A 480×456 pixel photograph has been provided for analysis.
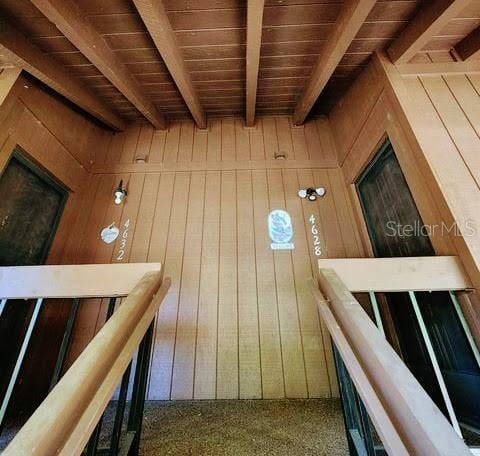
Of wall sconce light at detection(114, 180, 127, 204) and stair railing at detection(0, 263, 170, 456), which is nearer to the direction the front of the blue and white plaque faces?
the stair railing

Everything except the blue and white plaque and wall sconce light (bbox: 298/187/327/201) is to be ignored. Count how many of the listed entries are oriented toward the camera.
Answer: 2

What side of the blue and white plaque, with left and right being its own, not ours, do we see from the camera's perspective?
front

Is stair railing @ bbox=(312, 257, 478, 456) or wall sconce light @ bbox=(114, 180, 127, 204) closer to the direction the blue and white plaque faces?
the stair railing

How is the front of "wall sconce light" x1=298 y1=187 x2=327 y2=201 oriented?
toward the camera

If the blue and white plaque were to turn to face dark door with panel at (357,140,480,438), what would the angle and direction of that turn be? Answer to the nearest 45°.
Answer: approximately 90° to its left

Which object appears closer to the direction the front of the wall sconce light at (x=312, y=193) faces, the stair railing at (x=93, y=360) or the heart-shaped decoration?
the stair railing

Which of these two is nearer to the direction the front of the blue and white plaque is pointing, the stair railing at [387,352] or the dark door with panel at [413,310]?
the stair railing

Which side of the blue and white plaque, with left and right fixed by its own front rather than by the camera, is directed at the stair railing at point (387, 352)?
front

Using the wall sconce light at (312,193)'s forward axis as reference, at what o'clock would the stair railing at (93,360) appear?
The stair railing is roughly at 1 o'clock from the wall sconce light.
